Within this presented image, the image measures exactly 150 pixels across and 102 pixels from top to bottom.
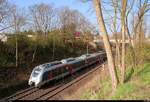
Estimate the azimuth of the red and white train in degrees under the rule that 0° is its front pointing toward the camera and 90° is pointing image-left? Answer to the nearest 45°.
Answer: approximately 45°
